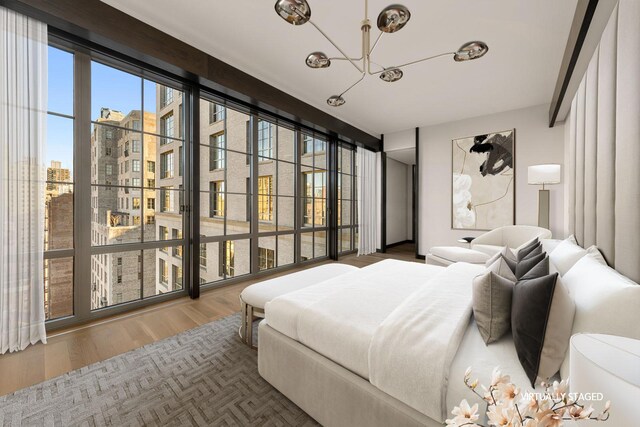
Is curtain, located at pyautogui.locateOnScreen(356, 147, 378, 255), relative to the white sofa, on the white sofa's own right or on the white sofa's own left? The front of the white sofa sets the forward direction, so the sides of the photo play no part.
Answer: on the white sofa's own right

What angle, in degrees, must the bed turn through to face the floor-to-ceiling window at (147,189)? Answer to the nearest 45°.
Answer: approximately 45° to its left

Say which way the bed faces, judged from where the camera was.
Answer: facing away from the viewer and to the left of the viewer

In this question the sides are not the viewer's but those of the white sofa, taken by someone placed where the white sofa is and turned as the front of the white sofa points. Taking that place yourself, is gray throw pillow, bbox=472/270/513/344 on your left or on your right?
on your left

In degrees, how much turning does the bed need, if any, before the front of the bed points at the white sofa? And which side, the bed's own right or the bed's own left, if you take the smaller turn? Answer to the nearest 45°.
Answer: approximately 90° to the bed's own right

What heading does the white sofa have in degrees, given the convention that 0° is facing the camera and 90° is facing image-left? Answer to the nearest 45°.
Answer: approximately 45°
